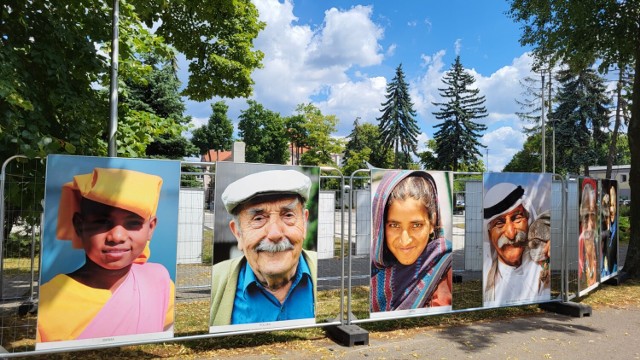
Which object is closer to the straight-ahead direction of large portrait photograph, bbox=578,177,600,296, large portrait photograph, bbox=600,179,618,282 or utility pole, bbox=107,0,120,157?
the large portrait photograph

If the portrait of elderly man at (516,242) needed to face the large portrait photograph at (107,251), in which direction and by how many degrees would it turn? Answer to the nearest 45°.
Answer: approximately 90° to its right

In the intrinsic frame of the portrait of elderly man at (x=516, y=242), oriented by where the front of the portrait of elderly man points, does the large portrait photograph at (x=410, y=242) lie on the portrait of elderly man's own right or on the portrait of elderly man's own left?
on the portrait of elderly man's own right

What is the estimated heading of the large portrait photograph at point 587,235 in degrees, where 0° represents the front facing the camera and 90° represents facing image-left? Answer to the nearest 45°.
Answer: approximately 270°

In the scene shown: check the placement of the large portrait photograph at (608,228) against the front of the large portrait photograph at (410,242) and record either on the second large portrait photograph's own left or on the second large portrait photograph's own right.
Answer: on the second large portrait photograph's own left

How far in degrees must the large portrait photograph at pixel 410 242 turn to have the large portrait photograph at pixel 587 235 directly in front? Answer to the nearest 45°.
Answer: approximately 90° to its left

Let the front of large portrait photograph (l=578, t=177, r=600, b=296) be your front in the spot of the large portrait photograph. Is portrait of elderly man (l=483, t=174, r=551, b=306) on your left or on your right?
on your right

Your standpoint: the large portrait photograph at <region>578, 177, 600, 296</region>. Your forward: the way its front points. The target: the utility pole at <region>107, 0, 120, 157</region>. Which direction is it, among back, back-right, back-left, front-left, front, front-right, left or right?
back-right
